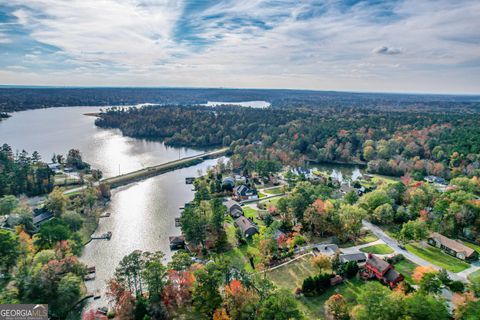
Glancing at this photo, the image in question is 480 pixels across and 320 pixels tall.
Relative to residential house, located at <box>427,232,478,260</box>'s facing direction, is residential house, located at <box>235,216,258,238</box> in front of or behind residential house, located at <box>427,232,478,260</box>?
in front

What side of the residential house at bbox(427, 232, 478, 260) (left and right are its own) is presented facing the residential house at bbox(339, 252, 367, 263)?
front

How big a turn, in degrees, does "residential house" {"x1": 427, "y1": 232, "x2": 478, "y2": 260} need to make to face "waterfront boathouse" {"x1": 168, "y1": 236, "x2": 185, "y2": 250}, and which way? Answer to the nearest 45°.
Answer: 0° — it already faces it

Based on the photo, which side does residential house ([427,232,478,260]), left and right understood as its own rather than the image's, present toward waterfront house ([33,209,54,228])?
front

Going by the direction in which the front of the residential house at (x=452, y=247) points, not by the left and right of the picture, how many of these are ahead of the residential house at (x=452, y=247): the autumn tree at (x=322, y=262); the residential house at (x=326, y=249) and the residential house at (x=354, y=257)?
3

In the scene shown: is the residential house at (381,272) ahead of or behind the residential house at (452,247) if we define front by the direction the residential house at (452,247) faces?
ahead

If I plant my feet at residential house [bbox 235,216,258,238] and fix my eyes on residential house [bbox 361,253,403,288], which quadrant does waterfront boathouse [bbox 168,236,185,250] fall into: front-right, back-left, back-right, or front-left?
back-right

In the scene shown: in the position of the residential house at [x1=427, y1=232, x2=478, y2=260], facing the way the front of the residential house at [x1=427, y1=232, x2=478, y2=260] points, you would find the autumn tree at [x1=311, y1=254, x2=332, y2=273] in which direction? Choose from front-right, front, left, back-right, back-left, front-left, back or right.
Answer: front

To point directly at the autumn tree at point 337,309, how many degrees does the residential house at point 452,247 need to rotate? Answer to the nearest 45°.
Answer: approximately 45° to its left

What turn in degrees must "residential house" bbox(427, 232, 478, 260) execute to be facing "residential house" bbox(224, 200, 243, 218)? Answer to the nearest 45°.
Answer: approximately 45° to its right

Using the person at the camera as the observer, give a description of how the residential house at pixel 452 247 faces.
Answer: facing the viewer and to the left of the viewer
